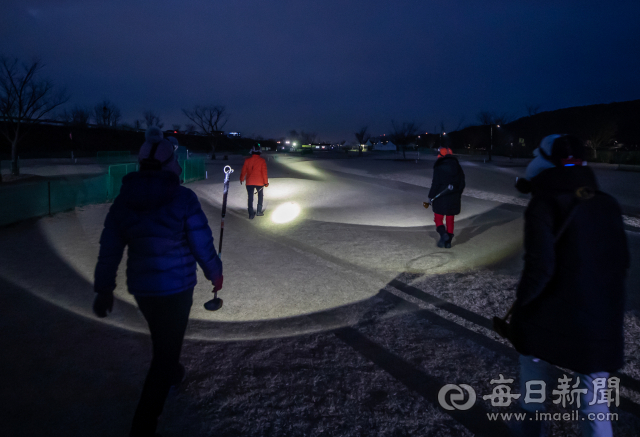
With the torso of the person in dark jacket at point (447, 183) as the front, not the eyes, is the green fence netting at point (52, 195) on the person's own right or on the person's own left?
on the person's own left

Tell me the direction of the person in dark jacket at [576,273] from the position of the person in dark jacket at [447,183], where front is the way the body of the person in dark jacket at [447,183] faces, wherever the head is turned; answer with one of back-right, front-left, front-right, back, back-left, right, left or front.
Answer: back

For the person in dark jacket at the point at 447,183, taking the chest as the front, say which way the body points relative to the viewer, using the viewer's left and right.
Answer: facing away from the viewer

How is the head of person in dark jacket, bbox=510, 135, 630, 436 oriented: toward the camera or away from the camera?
away from the camera

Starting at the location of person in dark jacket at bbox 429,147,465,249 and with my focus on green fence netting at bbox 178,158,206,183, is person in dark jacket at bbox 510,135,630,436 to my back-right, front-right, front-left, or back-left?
back-left

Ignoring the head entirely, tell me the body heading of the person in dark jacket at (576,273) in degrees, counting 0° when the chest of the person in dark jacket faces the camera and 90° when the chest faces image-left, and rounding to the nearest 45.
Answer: approximately 135°
